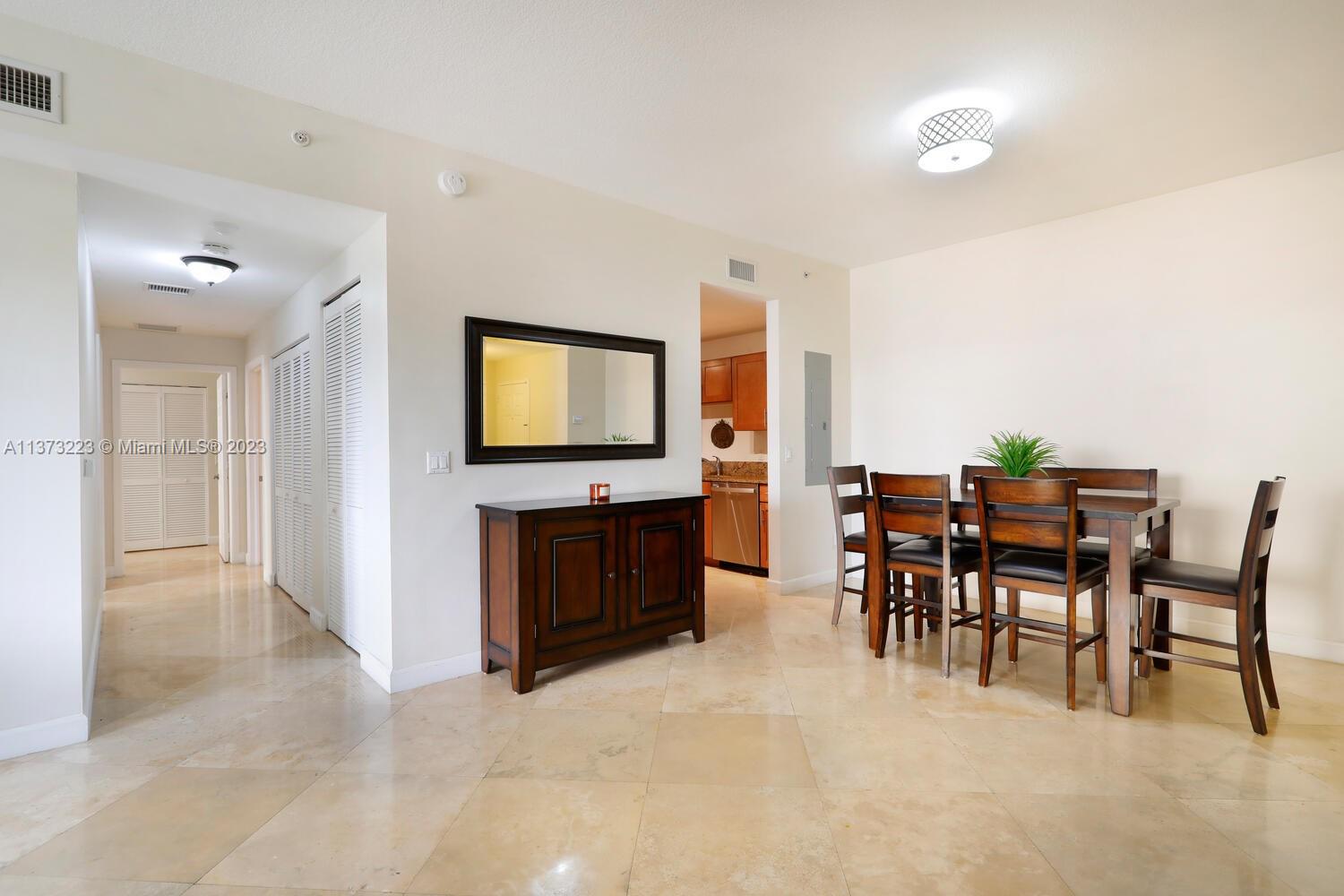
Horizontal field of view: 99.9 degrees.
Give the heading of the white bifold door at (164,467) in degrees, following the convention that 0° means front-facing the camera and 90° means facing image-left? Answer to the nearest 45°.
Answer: approximately 0°

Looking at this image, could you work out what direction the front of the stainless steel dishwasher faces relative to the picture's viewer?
facing the viewer and to the left of the viewer

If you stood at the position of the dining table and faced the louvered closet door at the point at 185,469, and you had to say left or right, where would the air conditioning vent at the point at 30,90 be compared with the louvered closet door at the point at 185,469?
left

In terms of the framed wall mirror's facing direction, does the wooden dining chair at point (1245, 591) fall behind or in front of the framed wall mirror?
in front

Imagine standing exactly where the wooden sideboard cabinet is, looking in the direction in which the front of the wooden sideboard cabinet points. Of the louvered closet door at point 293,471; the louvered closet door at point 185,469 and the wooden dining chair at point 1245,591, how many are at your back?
2

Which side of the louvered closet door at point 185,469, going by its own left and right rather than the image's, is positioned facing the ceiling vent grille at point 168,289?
front

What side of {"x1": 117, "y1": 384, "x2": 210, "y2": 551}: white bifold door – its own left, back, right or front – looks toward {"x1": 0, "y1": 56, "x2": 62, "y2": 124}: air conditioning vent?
front

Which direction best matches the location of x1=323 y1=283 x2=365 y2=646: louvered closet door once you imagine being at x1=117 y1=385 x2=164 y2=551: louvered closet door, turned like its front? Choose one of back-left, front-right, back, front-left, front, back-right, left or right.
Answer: front

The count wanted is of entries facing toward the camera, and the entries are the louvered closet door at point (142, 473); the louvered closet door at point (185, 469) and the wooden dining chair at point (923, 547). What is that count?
2

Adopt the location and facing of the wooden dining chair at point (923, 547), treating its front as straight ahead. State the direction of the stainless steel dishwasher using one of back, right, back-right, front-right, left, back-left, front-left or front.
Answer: left

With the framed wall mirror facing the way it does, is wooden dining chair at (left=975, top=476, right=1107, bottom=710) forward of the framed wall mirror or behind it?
forward

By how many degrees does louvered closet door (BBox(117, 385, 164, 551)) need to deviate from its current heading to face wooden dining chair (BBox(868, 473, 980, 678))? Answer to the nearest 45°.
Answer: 0° — it already faces it
